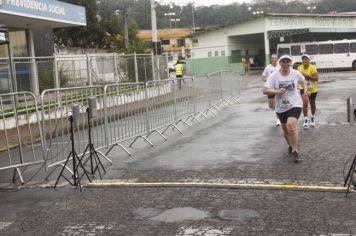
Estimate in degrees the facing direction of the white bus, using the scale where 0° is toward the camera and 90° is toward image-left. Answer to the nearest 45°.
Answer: approximately 90°

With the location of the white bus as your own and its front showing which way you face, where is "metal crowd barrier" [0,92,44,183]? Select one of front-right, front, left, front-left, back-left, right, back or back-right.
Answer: left

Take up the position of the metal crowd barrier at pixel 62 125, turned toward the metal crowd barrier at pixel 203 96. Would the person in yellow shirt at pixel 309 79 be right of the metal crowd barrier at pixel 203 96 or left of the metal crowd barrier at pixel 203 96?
right

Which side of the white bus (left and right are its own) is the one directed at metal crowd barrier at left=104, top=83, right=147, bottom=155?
left

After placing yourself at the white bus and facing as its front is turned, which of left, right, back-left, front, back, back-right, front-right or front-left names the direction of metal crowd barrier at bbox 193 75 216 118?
left

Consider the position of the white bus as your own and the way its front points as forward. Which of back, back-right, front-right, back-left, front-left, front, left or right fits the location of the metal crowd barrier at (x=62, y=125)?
left

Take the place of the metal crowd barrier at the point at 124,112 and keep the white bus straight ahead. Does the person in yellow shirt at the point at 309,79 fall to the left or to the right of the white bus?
right
